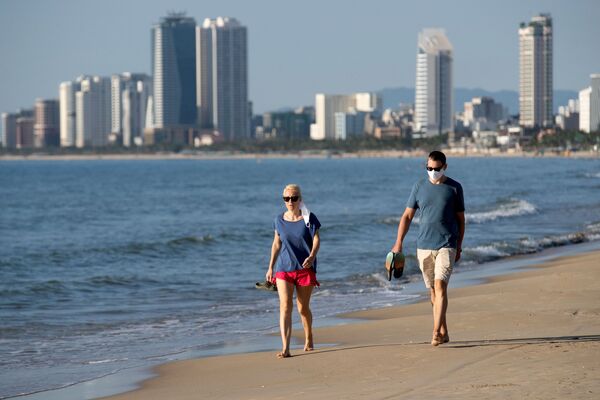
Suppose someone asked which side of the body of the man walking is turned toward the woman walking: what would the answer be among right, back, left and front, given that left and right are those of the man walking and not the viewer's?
right

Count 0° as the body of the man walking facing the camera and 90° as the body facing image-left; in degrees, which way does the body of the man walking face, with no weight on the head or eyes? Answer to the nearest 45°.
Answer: approximately 0°
